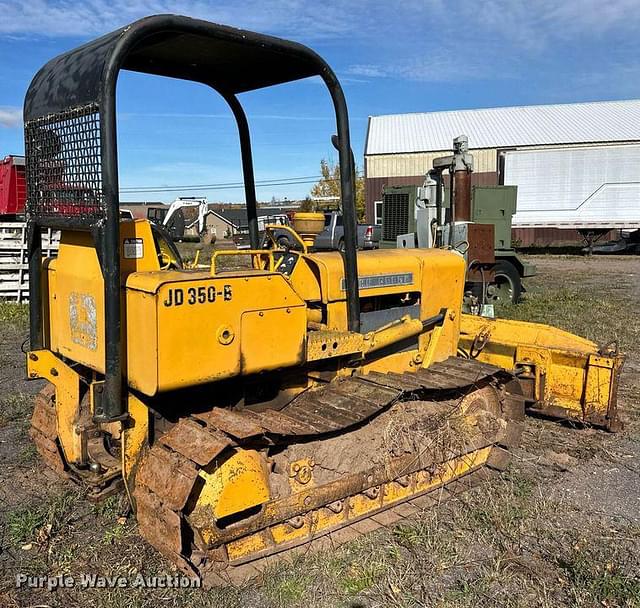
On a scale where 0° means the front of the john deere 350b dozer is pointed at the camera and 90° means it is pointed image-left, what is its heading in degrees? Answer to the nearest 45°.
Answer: approximately 225°

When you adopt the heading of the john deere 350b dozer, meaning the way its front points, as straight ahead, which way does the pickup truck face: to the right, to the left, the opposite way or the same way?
to the left

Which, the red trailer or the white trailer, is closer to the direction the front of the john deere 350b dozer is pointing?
the white trailer

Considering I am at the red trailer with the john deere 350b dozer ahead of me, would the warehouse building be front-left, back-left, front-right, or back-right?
back-left

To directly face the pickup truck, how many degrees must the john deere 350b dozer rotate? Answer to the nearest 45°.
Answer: approximately 45° to its left

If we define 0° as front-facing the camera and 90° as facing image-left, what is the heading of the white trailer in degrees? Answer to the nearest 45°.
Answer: approximately 90°

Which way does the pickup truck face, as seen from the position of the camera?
facing away from the viewer and to the left of the viewer

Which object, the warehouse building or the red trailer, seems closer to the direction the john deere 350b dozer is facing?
the warehouse building

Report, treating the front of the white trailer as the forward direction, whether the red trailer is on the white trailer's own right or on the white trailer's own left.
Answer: on the white trailer's own left
